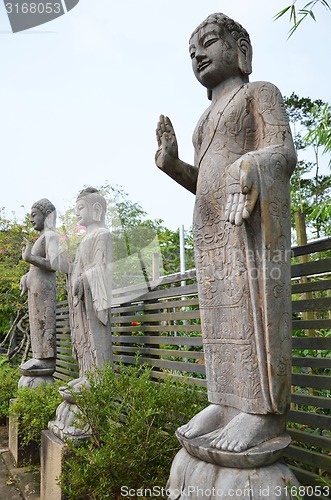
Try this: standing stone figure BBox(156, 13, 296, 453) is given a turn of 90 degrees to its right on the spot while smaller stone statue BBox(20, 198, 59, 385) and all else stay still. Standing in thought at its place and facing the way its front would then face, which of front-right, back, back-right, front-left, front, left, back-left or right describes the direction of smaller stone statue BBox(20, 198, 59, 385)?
front

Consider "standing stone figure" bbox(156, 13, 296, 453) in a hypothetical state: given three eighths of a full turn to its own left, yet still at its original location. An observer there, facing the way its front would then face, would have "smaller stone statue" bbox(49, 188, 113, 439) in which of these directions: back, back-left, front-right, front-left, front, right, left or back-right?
back-left

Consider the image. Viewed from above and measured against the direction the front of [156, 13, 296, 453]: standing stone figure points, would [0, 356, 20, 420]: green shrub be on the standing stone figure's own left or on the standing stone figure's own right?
on the standing stone figure's own right

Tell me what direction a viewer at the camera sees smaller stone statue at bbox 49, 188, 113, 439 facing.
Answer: facing to the left of the viewer

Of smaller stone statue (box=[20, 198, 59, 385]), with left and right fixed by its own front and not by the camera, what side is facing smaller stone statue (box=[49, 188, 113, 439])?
left

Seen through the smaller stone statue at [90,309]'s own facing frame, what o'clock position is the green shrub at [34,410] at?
The green shrub is roughly at 2 o'clock from the smaller stone statue.

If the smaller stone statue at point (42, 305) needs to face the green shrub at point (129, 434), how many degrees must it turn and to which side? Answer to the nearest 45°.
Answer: approximately 90° to its left

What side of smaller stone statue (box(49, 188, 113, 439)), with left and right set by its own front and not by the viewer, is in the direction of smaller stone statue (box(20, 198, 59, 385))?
right
